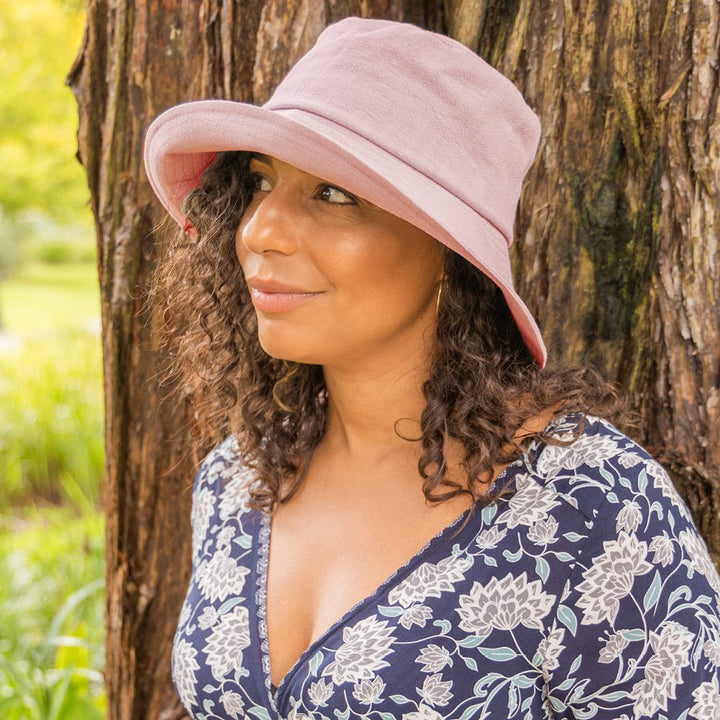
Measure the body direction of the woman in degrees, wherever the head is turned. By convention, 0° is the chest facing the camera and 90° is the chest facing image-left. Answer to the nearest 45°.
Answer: approximately 45°
